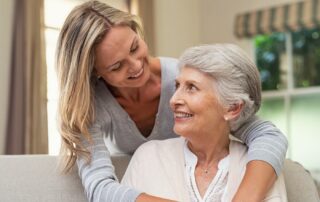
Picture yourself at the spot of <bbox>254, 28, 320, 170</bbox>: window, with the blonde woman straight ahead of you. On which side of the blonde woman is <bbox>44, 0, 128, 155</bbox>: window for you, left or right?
right

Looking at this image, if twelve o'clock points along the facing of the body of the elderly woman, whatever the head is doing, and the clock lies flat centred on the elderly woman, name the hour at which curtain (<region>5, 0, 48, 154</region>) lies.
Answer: The curtain is roughly at 5 o'clock from the elderly woman.

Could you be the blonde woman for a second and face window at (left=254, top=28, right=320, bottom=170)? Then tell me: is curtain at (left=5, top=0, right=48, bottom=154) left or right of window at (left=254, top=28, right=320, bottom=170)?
left

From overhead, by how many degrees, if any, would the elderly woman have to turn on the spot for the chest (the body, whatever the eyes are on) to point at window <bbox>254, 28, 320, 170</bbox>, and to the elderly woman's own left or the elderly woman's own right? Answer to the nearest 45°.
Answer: approximately 180°

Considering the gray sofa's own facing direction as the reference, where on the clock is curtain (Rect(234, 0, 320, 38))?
The curtain is roughly at 7 o'clock from the gray sofa.

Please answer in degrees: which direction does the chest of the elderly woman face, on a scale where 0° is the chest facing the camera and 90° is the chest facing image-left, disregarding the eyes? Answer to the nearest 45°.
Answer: approximately 0°
